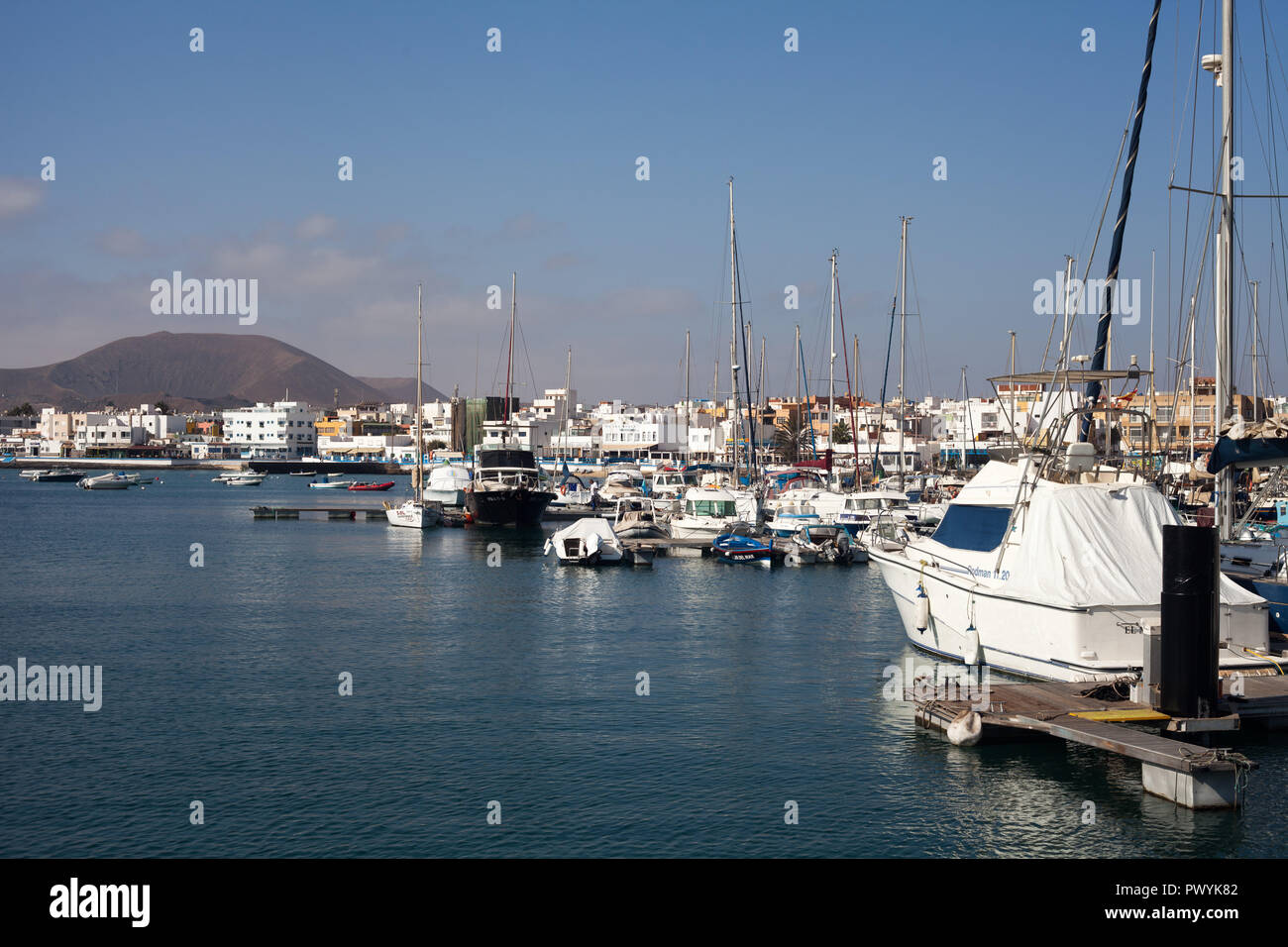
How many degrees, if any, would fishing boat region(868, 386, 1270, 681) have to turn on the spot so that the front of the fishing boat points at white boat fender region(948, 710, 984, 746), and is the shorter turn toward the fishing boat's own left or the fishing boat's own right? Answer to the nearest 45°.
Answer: approximately 135° to the fishing boat's own left

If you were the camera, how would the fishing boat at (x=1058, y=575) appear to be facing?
facing away from the viewer and to the left of the viewer
